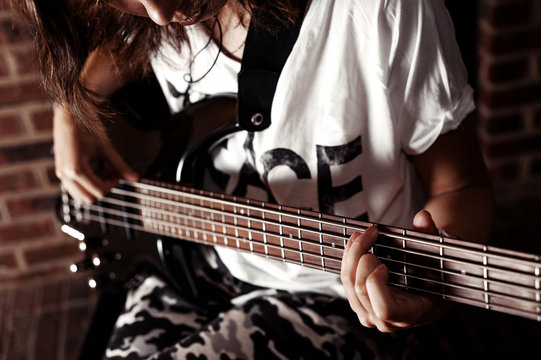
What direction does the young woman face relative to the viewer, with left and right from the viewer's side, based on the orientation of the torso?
facing the viewer and to the left of the viewer
